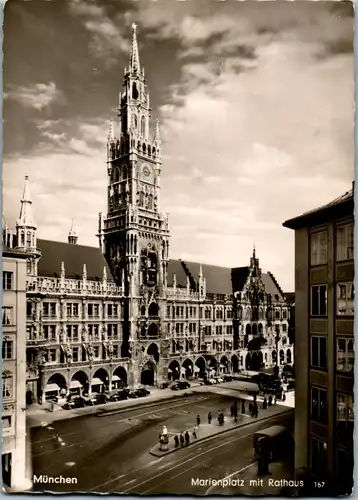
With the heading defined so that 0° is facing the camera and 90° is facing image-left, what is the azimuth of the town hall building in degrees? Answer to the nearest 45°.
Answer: approximately 315°
